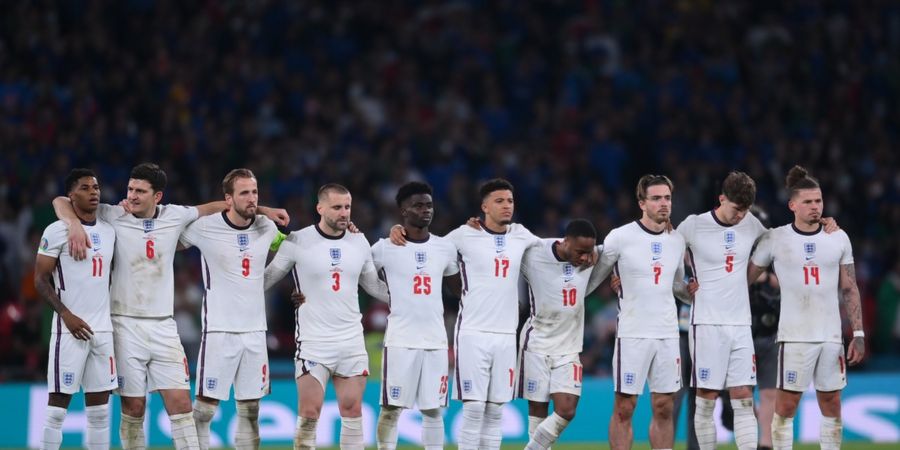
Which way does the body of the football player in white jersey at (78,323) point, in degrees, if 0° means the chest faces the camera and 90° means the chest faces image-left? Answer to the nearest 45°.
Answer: approximately 315°

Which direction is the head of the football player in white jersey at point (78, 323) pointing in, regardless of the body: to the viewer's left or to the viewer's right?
to the viewer's right

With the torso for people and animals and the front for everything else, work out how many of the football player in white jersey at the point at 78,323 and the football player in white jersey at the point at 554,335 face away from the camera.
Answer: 0

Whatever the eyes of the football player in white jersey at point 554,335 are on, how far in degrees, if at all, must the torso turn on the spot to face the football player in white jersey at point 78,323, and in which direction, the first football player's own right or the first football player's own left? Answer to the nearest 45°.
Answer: approximately 135° to the first football player's own right

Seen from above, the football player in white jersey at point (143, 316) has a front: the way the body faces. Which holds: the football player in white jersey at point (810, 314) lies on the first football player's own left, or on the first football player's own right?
on the first football player's own left

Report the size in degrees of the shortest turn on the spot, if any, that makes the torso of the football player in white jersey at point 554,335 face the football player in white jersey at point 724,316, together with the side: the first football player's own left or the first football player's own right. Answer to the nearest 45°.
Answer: approximately 45° to the first football player's own left

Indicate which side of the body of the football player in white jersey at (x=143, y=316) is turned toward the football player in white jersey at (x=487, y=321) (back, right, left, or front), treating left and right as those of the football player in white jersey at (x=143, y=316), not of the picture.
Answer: left

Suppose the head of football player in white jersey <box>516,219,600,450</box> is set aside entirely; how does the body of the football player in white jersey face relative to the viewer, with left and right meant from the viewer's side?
facing the viewer and to the right of the viewer

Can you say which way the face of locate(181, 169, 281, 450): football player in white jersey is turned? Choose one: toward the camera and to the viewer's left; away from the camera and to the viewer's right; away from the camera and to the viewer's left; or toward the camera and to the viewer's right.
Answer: toward the camera and to the viewer's right

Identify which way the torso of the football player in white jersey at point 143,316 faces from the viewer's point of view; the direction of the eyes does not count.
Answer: toward the camera
